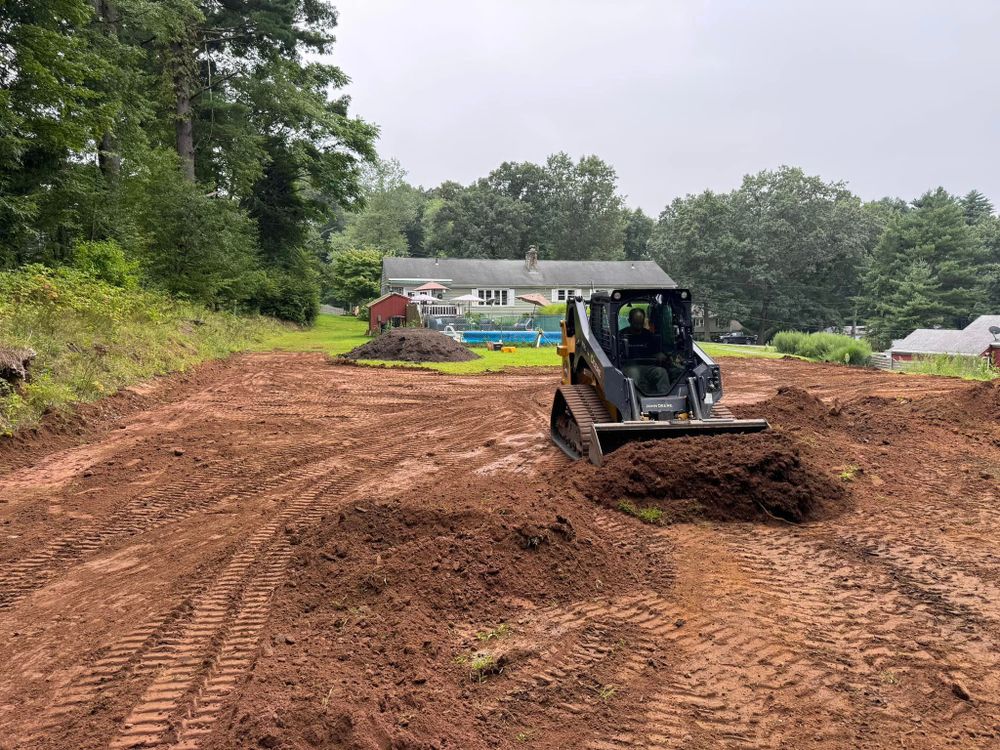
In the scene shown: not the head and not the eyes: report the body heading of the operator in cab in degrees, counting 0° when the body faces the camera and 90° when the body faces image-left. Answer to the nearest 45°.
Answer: approximately 315°

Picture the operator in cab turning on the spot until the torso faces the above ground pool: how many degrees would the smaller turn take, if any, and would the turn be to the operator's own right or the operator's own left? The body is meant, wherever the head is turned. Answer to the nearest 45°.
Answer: approximately 135° to the operator's own left

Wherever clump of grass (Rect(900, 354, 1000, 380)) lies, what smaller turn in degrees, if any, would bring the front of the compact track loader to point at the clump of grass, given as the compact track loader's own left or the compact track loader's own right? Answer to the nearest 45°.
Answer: approximately 90° to the compact track loader's own left

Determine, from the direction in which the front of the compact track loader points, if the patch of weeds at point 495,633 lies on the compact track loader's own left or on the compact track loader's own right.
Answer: on the compact track loader's own right

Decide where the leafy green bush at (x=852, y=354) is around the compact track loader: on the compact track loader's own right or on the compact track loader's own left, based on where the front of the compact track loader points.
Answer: on the compact track loader's own left

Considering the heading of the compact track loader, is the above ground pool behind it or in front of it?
behind

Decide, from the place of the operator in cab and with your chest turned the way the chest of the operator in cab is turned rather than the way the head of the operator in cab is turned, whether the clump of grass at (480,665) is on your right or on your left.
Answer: on your right

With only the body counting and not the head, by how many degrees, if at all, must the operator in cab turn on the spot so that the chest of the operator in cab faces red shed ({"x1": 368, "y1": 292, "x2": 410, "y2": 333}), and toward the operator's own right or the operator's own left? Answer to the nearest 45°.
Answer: approximately 180°
